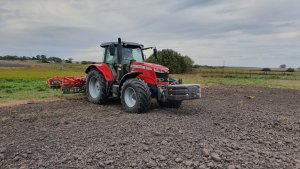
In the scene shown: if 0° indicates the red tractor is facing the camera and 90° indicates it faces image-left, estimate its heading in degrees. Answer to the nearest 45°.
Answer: approximately 315°

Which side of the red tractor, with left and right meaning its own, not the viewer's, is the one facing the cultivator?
back
